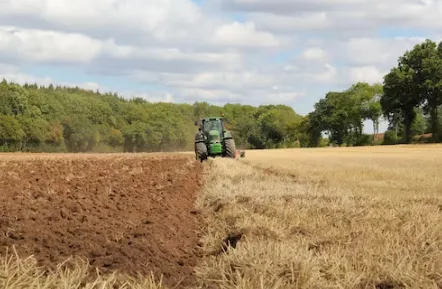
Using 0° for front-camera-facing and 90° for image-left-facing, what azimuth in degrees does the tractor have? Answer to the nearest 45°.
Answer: approximately 0°
